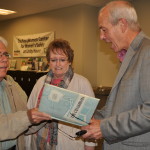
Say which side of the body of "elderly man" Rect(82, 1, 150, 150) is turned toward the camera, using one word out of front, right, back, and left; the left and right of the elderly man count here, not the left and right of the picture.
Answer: left

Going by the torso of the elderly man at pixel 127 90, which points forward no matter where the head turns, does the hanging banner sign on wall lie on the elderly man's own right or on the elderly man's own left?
on the elderly man's own right

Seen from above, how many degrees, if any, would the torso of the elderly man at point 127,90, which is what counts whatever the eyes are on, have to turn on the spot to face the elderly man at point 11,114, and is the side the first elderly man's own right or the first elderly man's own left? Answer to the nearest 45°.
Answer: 0° — they already face them

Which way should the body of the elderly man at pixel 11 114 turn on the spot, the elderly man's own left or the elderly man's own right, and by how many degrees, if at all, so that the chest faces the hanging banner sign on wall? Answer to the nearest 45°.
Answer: approximately 135° to the elderly man's own left

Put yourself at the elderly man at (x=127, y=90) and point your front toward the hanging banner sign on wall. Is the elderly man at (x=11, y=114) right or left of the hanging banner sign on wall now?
left

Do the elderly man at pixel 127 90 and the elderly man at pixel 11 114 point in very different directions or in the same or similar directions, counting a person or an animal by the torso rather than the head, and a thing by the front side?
very different directions

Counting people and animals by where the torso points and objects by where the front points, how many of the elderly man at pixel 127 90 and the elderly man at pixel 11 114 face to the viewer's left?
1

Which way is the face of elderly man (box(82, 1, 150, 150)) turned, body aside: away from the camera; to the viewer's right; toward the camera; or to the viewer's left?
to the viewer's left

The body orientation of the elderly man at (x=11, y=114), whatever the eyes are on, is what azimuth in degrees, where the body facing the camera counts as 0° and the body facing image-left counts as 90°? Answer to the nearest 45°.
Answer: approximately 315°

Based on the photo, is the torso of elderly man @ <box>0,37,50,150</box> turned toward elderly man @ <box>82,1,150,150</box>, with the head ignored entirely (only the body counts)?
yes
